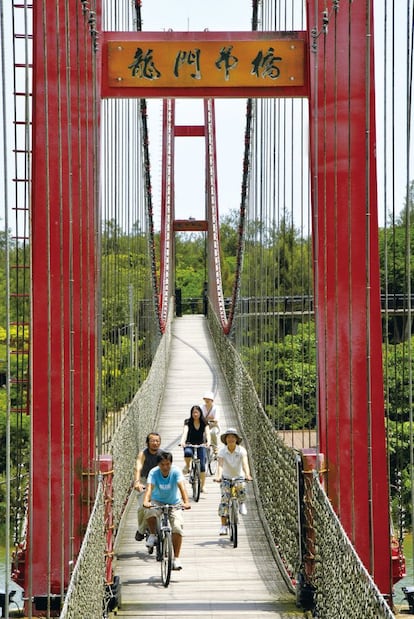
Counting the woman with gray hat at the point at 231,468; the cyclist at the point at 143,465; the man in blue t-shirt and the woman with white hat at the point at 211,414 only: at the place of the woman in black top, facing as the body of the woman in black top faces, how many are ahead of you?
3

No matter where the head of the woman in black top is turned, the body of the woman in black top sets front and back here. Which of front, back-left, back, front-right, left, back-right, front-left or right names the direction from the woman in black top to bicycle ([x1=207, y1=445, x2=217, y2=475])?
back

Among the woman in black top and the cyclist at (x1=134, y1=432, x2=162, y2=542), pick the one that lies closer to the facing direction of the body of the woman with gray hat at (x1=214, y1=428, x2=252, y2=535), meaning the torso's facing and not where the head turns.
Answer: the cyclist

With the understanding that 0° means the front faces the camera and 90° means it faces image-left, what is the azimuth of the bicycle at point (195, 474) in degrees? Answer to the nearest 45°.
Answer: approximately 0°

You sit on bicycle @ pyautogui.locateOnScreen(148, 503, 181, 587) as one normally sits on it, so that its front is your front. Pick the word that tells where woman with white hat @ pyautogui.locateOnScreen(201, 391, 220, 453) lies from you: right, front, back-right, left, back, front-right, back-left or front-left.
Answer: back

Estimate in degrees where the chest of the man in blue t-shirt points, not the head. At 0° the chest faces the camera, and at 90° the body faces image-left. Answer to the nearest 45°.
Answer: approximately 0°
